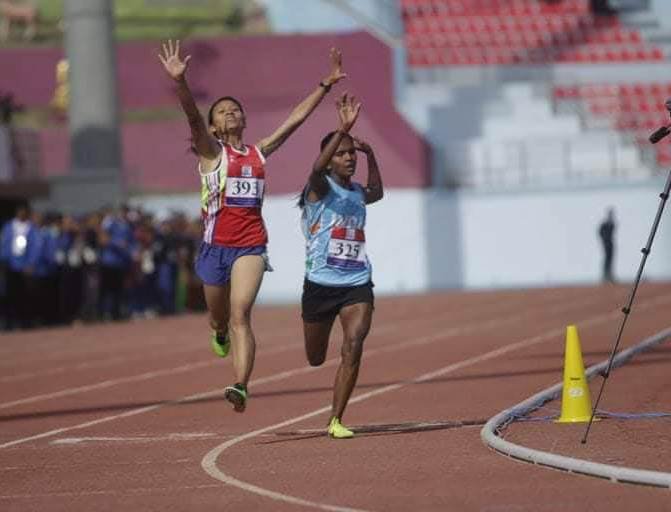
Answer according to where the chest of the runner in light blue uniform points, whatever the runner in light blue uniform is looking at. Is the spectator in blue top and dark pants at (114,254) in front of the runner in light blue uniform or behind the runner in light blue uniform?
behind

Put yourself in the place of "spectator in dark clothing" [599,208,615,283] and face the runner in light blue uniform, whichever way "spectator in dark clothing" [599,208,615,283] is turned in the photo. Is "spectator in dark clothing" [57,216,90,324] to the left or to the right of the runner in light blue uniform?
right

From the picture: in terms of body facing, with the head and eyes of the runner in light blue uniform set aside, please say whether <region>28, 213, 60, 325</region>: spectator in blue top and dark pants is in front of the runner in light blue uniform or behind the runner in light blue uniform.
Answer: behind

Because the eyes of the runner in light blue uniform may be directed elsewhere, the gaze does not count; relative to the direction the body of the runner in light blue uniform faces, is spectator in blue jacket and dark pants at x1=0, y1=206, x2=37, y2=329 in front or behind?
behind
